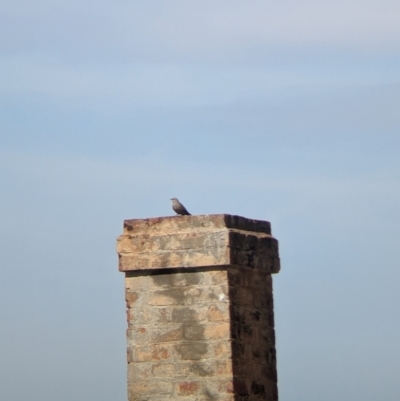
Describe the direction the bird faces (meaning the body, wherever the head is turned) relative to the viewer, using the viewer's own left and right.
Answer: facing to the left of the viewer
